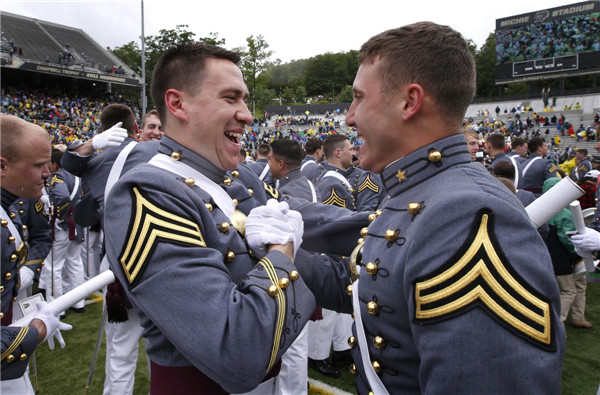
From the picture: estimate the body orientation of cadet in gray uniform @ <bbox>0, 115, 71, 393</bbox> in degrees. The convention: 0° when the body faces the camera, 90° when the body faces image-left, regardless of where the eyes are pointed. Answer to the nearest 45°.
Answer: approximately 270°

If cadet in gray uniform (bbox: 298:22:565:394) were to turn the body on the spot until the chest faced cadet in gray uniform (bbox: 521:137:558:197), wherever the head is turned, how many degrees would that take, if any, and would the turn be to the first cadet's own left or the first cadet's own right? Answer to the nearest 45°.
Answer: approximately 90° to the first cadet's own right

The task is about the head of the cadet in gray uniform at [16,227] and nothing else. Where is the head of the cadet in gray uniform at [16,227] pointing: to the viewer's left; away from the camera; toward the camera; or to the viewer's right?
to the viewer's right

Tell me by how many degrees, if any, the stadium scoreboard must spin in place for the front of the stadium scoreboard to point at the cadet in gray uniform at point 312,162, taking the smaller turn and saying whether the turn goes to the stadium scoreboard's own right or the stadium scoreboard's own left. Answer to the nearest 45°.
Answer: approximately 45° to the stadium scoreboard's own left

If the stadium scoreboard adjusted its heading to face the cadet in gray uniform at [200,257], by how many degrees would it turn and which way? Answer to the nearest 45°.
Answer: approximately 45° to its left

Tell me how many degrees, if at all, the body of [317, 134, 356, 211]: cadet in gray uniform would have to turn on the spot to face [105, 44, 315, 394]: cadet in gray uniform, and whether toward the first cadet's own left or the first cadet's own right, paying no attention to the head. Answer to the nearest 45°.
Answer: approximately 90° to the first cadet's own right

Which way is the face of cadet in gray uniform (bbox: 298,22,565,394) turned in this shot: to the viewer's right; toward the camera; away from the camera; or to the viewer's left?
to the viewer's left

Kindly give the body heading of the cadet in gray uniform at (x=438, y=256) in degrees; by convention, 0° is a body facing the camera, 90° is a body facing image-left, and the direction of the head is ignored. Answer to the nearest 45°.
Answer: approximately 90°

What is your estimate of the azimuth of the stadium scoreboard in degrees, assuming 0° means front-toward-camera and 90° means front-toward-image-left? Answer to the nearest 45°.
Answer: approximately 45°

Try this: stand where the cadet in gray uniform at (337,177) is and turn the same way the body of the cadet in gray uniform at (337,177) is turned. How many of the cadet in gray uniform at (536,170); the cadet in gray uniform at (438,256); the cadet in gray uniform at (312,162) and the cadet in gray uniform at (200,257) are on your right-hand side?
2
